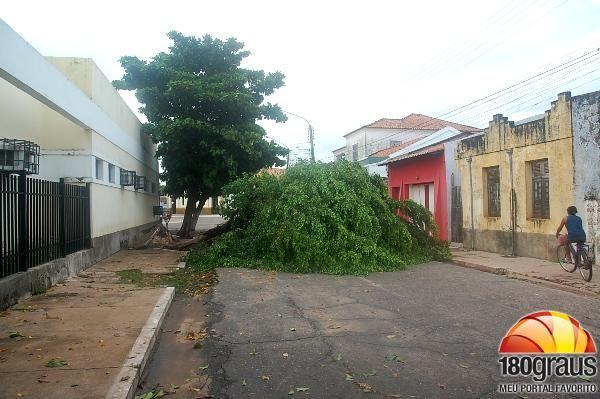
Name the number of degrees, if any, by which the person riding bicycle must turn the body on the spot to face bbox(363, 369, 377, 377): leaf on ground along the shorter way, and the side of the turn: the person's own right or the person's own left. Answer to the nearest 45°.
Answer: approximately 135° to the person's own left

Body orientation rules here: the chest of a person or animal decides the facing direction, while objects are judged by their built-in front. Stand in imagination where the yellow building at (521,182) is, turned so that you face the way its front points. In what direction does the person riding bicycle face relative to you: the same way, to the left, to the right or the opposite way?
to the right

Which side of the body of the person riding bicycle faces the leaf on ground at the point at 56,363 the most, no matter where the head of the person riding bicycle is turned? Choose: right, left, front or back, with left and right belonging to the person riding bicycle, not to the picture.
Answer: left

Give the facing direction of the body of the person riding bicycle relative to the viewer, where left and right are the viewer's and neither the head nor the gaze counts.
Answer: facing away from the viewer and to the left of the viewer

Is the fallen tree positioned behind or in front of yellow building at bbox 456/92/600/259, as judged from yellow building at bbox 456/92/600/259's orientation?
in front

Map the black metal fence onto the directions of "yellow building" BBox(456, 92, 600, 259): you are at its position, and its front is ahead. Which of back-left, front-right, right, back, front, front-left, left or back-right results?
front

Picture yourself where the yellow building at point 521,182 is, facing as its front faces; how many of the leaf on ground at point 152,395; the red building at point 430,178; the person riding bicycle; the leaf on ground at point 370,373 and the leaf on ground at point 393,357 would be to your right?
1

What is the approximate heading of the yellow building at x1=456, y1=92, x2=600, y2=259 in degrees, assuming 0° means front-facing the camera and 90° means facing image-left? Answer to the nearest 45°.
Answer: approximately 45°

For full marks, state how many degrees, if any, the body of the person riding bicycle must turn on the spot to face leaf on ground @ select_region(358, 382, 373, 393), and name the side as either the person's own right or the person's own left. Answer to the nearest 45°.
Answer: approximately 135° to the person's own left

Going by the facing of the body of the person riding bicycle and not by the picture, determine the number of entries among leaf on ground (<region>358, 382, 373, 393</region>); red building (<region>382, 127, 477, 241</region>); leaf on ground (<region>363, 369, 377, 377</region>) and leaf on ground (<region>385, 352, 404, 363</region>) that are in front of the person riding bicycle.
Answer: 1

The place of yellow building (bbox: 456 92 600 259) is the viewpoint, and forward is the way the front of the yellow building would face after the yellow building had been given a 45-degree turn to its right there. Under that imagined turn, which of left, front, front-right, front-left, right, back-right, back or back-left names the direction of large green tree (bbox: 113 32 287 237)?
front

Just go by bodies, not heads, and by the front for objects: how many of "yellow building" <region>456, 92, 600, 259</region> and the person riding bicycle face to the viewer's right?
0

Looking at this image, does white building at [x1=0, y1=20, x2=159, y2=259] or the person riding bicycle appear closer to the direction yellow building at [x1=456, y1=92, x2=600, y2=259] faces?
the white building
